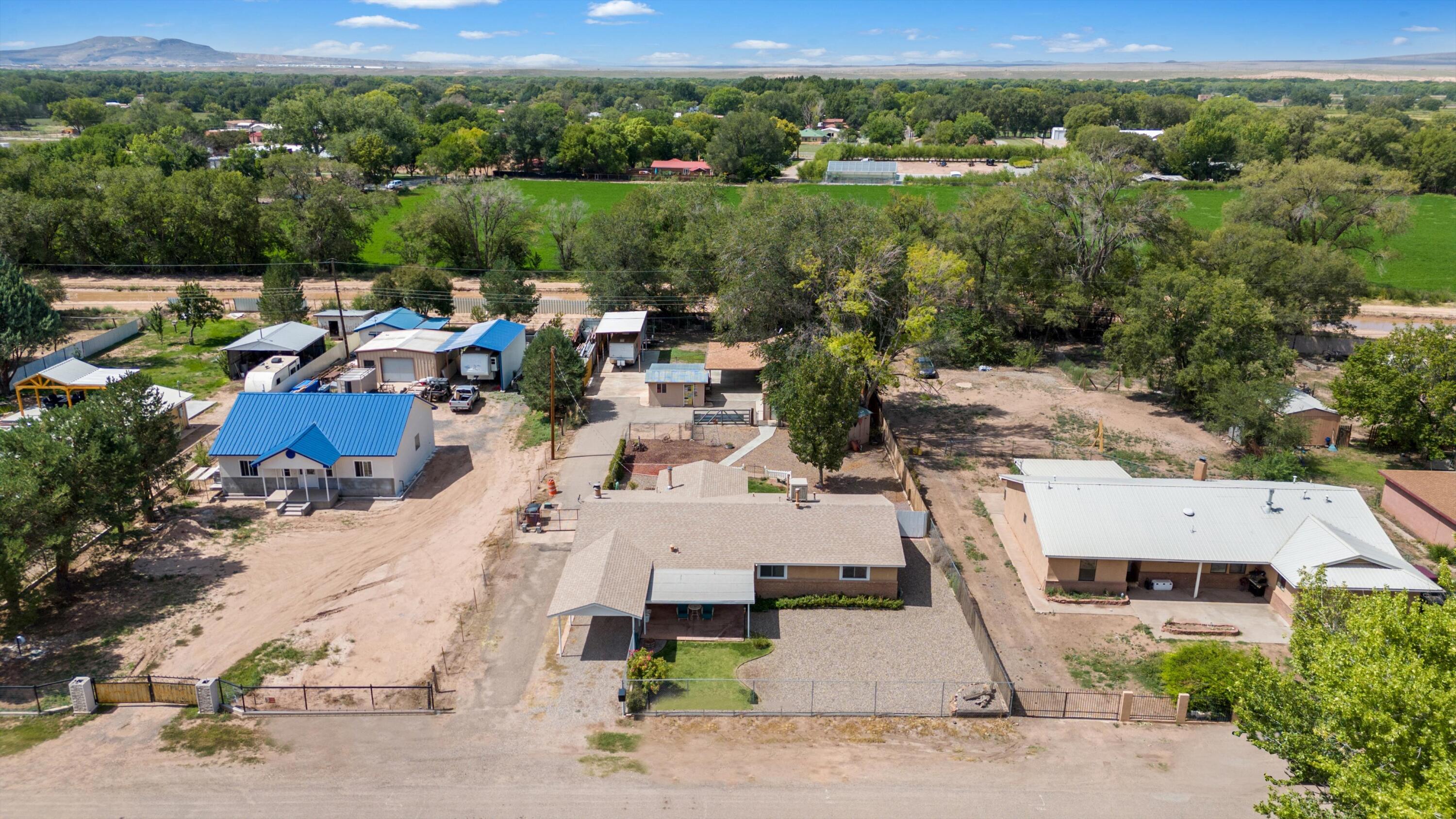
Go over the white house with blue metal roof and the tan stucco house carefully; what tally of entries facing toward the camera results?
2

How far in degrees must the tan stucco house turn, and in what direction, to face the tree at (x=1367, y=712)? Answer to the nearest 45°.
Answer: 0° — it already faces it

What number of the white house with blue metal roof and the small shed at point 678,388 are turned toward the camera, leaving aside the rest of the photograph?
2

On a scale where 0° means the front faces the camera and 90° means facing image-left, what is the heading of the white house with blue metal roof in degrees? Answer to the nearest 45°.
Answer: approximately 0°

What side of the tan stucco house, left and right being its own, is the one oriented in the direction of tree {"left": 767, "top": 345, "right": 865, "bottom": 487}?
right

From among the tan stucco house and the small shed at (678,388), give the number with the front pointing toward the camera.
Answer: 2

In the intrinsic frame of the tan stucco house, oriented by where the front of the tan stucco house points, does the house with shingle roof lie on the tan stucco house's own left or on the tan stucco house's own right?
on the tan stucco house's own right

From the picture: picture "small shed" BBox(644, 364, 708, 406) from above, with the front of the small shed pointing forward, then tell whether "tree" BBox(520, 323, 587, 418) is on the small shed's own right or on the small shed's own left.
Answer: on the small shed's own right

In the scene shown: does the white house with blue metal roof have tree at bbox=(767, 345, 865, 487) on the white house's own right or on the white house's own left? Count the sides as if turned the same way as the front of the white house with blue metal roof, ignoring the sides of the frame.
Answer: on the white house's own left

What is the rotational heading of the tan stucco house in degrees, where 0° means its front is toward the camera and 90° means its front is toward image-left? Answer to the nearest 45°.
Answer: approximately 0°
